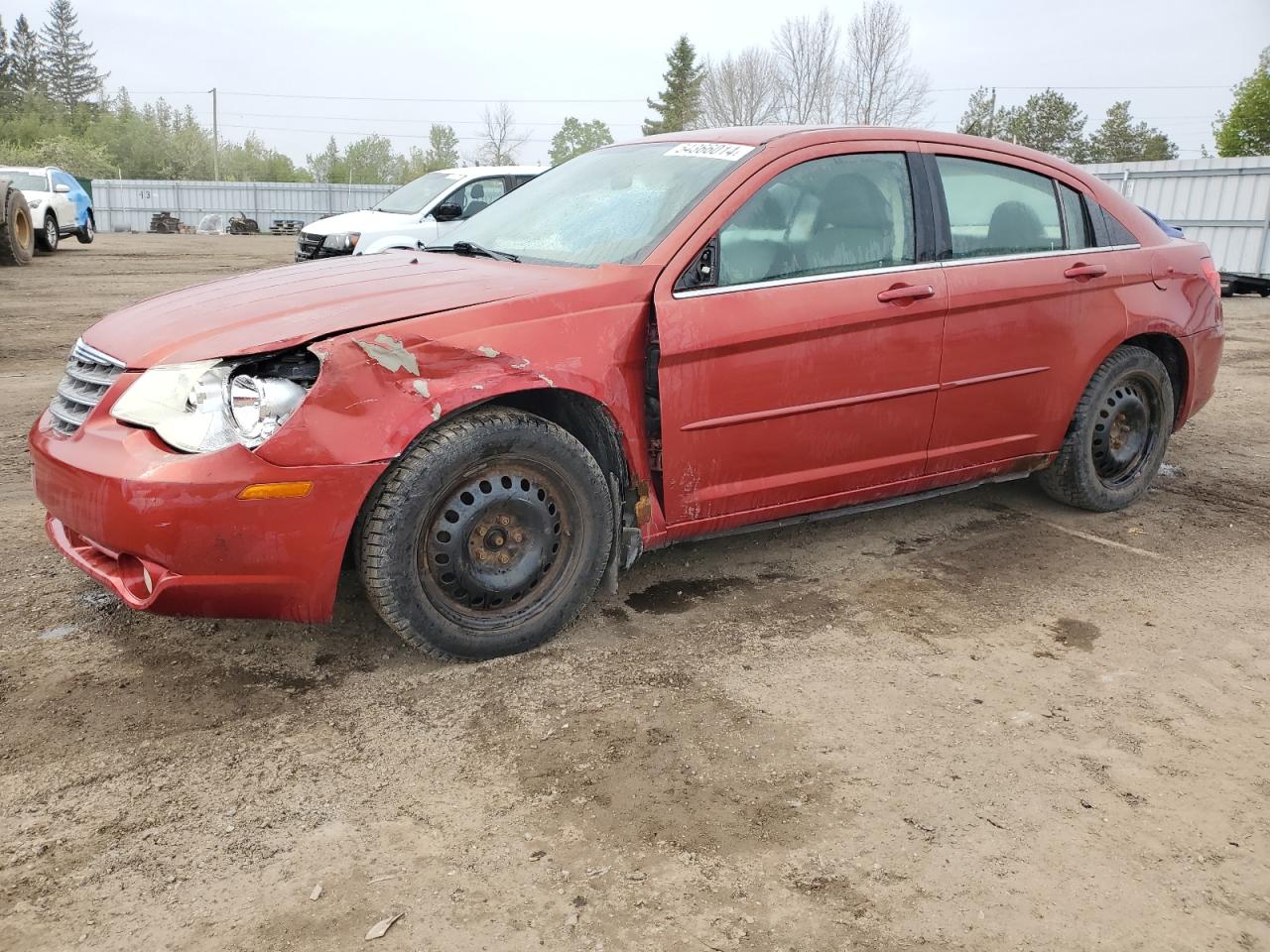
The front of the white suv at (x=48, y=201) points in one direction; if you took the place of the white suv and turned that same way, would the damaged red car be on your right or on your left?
on your left

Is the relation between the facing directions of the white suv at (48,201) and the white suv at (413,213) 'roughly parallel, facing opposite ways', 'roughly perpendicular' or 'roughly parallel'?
roughly parallel

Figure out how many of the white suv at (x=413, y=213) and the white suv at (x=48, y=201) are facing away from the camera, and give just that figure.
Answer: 0

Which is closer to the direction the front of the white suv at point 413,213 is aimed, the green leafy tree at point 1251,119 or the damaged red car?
the damaged red car

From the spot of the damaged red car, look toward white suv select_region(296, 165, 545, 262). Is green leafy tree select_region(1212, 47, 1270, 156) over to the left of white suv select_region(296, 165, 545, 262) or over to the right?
right

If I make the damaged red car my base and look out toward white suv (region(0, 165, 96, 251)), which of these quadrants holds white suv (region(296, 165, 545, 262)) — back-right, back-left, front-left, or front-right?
front-right

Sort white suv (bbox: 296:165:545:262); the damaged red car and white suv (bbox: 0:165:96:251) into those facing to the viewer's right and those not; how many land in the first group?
0

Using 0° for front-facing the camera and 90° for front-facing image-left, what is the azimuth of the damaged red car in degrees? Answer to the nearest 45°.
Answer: approximately 45°

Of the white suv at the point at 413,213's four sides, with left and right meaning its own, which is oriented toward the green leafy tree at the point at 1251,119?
back

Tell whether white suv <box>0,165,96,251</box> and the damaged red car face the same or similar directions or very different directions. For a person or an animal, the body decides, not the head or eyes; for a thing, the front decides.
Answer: same or similar directions

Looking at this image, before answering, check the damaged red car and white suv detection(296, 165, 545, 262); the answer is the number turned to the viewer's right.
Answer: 0

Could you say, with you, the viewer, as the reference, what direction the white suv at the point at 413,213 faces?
facing the viewer and to the left of the viewer

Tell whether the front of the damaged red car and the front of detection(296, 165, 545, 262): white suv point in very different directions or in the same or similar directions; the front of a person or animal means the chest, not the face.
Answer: same or similar directions

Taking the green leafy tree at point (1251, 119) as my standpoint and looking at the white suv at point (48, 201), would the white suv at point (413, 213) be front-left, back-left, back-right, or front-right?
front-left
